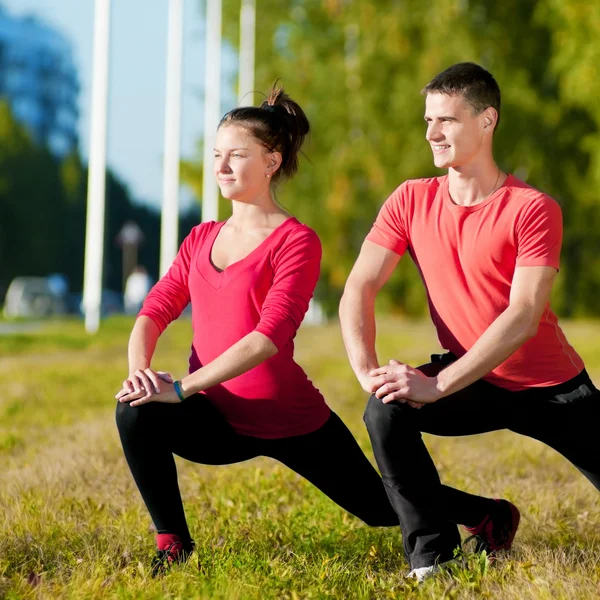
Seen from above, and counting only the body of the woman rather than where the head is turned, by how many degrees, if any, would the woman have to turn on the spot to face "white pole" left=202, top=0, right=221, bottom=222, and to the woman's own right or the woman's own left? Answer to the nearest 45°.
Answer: approximately 135° to the woman's own right

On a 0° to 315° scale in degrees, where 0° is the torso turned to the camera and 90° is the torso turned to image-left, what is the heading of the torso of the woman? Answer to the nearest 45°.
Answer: approximately 45°

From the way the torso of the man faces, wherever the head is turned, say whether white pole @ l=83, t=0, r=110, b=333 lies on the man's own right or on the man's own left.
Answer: on the man's own right

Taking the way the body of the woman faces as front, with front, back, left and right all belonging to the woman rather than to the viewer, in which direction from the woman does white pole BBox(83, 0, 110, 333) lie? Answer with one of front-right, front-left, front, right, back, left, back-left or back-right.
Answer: back-right

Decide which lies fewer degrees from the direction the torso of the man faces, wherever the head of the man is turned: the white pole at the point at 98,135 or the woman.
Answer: the woman

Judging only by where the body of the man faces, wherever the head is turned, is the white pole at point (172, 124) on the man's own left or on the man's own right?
on the man's own right

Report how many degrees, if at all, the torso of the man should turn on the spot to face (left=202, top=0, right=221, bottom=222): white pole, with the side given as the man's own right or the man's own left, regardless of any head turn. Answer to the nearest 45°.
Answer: approximately 135° to the man's own right
